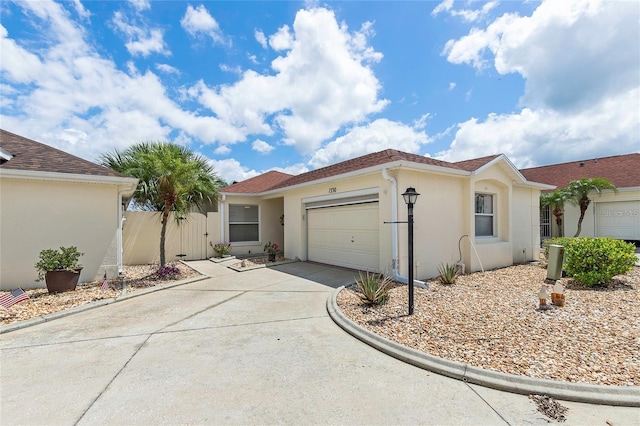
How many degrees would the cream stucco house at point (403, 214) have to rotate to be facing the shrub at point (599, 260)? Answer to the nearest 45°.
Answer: approximately 135° to its left

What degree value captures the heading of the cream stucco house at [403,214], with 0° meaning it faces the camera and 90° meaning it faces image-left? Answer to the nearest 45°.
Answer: approximately 45°

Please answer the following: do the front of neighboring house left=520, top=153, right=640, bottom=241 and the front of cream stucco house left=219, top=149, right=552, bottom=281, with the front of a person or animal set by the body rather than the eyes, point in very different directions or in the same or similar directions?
same or similar directions

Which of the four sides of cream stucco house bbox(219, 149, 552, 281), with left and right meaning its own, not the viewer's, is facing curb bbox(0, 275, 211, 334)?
front

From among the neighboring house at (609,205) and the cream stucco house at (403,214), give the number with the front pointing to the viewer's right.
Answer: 0

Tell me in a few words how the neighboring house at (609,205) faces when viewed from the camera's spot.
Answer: facing the viewer and to the left of the viewer

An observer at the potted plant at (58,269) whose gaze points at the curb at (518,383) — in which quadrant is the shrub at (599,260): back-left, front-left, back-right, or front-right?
front-left
